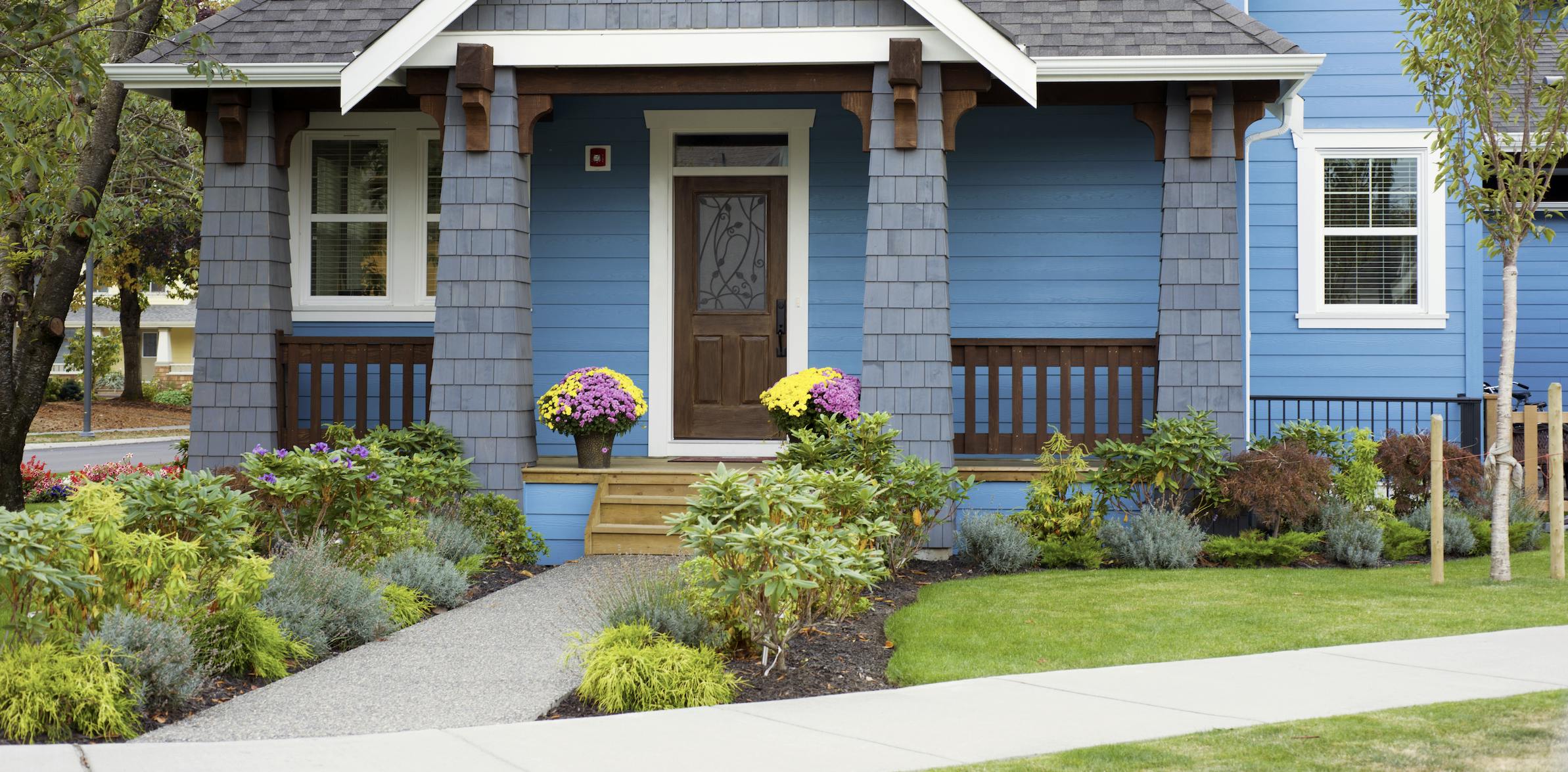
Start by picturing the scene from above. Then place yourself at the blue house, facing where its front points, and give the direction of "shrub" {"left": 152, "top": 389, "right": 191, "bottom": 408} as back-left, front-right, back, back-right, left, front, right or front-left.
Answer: back-right

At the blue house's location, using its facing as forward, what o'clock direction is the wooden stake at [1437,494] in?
The wooden stake is roughly at 10 o'clock from the blue house.

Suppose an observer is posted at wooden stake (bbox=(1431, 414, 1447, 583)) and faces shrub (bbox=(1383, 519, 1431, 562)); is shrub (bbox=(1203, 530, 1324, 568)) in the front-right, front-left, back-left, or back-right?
front-left

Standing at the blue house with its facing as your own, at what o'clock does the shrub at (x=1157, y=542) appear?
The shrub is roughly at 10 o'clock from the blue house.

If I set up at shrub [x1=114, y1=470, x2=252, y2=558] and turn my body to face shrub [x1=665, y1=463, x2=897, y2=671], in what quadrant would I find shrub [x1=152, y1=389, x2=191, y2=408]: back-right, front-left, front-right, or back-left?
back-left

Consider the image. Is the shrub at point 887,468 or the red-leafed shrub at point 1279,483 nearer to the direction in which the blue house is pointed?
the shrub

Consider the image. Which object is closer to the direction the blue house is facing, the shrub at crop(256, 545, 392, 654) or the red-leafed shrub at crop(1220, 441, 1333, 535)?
the shrub

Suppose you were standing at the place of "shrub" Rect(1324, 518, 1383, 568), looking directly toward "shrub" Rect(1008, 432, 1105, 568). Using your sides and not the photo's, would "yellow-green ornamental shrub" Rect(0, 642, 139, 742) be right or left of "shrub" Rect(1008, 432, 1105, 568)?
left

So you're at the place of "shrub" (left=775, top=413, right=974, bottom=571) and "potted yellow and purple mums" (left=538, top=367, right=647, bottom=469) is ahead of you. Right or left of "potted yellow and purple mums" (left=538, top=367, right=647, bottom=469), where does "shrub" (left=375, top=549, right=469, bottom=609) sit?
left

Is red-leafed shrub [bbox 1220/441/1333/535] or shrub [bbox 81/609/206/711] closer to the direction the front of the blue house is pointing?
the shrub

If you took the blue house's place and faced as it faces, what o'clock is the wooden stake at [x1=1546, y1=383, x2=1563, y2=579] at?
The wooden stake is roughly at 10 o'clock from the blue house.

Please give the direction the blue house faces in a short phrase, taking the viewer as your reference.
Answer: facing the viewer

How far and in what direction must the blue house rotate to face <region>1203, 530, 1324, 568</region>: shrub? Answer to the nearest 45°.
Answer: approximately 45° to its left

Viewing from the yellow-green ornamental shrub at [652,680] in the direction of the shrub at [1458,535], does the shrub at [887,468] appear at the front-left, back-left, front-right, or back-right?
front-left

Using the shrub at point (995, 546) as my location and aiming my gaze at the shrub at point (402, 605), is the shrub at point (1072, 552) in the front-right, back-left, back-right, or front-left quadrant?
back-left

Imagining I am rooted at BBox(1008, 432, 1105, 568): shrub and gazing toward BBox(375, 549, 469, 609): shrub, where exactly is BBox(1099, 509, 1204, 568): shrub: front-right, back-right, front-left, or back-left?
back-left

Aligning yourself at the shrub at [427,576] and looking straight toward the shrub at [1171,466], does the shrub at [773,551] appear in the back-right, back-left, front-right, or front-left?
front-right
